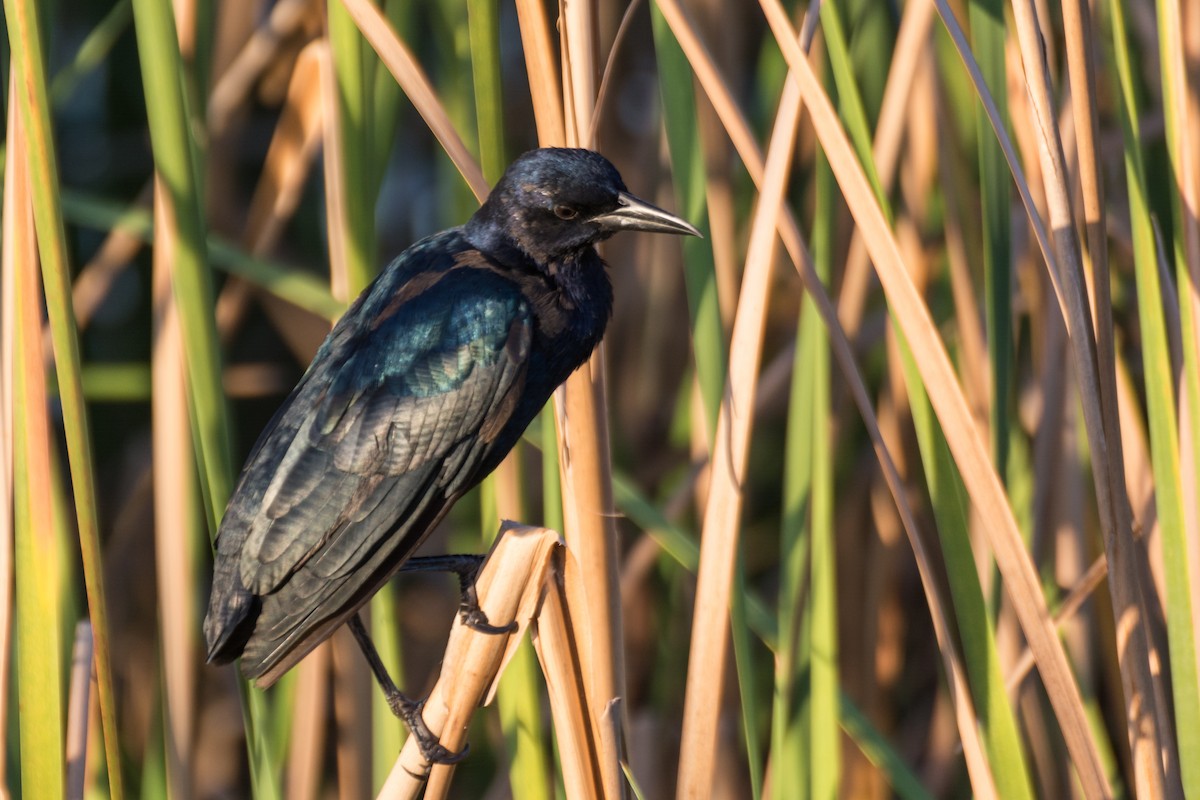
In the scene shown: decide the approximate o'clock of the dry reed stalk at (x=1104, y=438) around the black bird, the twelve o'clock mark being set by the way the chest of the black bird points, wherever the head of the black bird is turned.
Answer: The dry reed stalk is roughly at 1 o'clock from the black bird.

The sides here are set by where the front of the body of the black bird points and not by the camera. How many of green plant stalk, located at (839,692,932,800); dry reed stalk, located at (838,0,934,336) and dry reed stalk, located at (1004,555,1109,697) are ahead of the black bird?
3

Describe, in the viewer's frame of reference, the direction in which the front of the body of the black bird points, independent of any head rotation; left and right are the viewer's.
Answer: facing to the right of the viewer
